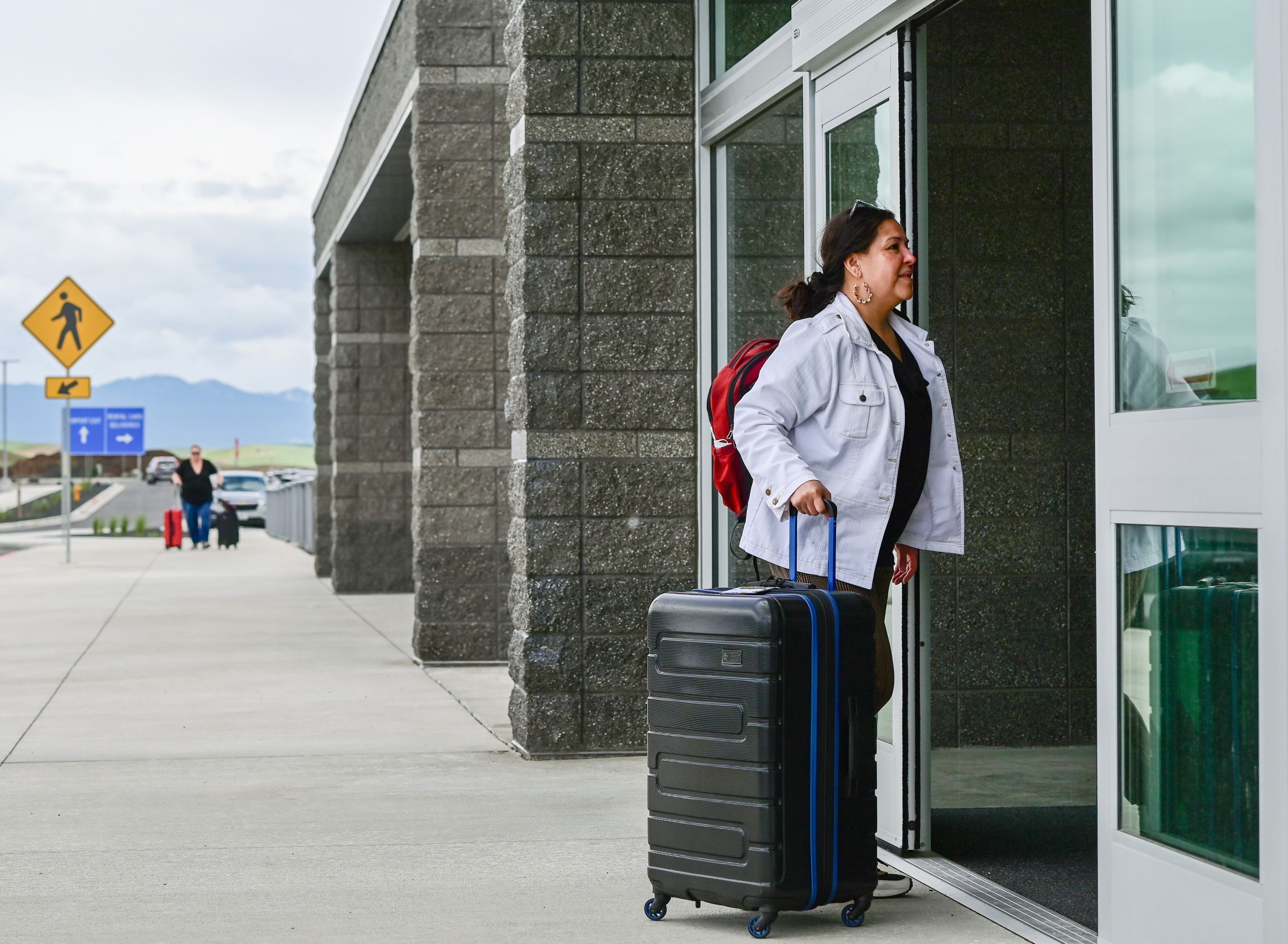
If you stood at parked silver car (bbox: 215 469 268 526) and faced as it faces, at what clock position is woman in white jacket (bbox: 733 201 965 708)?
The woman in white jacket is roughly at 12 o'clock from the parked silver car.

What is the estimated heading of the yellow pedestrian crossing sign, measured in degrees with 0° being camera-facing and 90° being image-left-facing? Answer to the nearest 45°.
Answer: approximately 0°

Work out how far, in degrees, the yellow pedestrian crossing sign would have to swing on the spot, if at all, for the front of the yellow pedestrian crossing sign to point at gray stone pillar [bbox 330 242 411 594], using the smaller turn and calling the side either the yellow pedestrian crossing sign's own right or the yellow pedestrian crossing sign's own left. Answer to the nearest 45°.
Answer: approximately 45° to the yellow pedestrian crossing sign's own left

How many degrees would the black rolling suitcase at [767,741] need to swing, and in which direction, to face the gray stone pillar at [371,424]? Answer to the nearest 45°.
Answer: approximately 135° to its right

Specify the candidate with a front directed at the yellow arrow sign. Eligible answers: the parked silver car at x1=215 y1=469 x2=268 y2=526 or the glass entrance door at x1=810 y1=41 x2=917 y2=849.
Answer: the parked silver car

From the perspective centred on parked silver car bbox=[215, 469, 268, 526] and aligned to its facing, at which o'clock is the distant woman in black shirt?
The distant woman in black shirt is roughly at 12 o'clock from the parked silver car.

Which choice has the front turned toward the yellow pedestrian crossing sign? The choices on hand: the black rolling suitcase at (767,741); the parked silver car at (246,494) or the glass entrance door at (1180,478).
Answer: the parked silver car

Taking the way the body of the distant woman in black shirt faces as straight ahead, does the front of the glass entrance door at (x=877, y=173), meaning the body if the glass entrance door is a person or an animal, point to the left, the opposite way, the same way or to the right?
to the right

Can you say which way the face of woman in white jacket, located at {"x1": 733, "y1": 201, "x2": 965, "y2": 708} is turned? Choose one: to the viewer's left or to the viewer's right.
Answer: to the viewer's right
